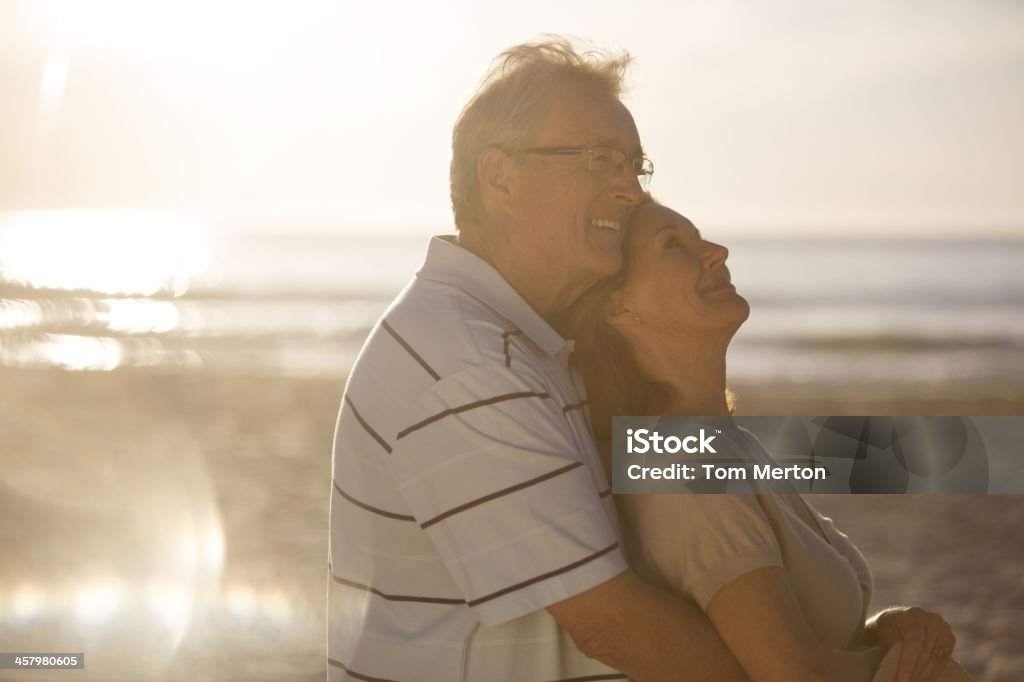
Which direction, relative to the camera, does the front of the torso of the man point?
to the viewer's right

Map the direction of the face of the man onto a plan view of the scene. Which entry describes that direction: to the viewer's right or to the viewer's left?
to the viewer's right

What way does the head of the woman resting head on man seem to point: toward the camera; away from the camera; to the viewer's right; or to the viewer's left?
to the viewer's right

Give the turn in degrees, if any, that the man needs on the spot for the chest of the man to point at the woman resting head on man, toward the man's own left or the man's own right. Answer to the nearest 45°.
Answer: approximately 45° to the man's own left
